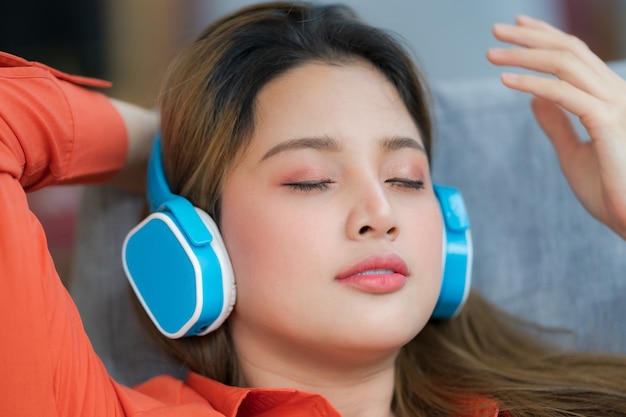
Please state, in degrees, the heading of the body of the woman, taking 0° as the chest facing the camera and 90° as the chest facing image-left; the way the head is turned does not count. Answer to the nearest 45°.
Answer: approximately 315°

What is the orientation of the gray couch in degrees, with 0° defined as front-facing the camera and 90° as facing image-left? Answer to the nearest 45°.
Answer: approximately 0°

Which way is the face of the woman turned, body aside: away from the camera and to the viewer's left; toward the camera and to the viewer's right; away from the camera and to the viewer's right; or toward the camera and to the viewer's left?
toward the camera and to the viewer's right
